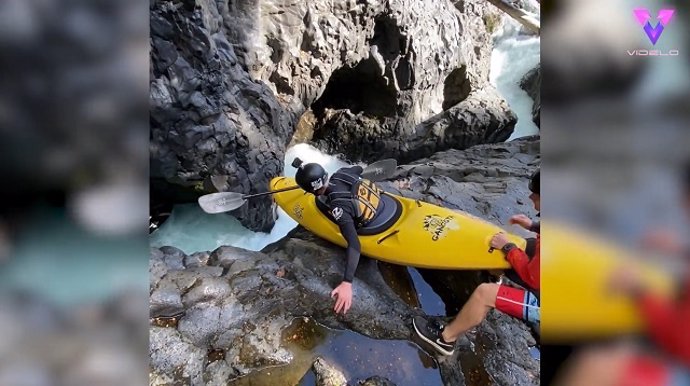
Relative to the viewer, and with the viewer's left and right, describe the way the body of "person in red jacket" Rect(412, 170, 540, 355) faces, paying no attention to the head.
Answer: facing to the left of the viewer

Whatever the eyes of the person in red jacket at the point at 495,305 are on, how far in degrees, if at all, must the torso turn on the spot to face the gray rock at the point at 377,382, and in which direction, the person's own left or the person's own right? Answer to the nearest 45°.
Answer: approximately 45° to the person's own left

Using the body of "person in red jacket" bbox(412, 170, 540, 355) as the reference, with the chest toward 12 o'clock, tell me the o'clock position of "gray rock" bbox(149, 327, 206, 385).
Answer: The gray rock is roughly at 11 o'clock from the person in red jacket.
